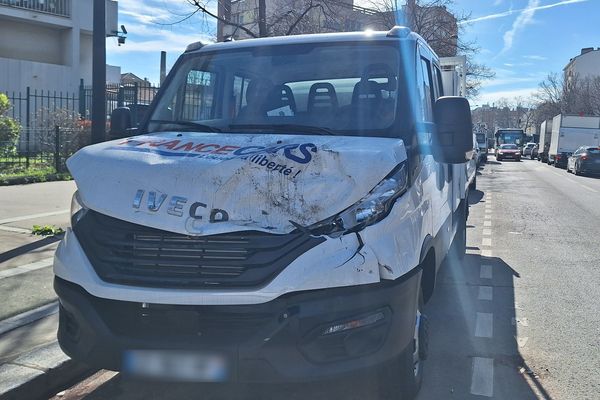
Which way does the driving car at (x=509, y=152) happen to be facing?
toward the camera

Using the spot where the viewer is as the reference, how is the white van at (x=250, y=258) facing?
facing the viewer and to the left of the viewer

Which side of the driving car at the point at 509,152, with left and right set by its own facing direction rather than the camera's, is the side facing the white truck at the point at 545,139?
left

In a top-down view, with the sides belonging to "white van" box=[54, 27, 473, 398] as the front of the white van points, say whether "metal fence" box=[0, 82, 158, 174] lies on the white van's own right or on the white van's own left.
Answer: on the white van's own right

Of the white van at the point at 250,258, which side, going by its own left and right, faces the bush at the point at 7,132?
right

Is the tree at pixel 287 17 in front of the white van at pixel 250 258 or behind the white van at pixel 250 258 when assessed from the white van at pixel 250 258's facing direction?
behind

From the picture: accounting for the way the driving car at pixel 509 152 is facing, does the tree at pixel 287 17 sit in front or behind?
in front

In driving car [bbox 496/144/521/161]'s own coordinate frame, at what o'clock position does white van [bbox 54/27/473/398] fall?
The white van is roughly at 12 o'clock from the driving car.

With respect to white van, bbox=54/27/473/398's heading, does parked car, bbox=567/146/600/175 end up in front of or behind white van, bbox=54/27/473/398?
behind

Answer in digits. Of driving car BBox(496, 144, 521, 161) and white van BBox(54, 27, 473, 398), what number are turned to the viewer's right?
0
